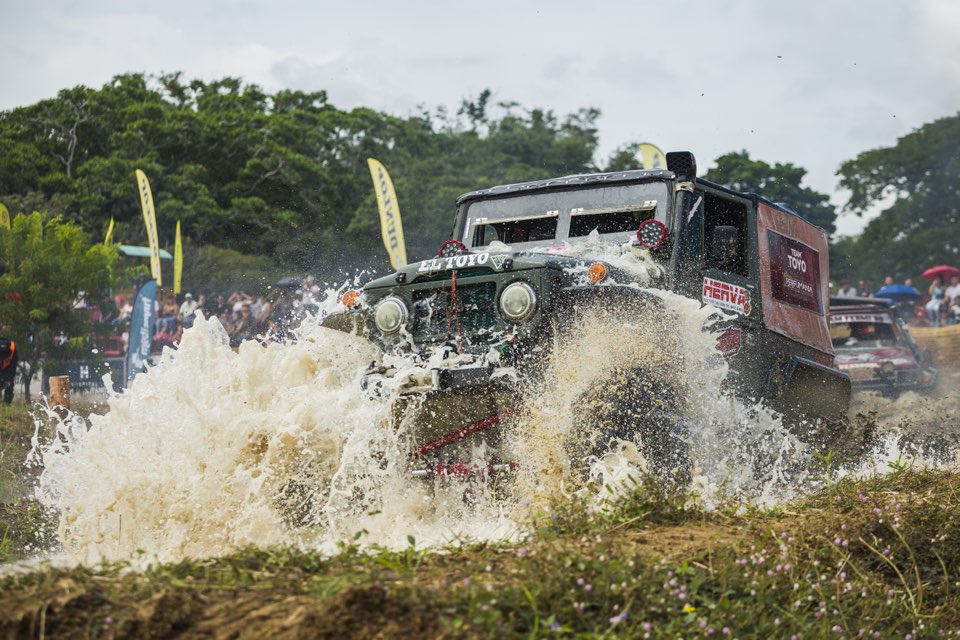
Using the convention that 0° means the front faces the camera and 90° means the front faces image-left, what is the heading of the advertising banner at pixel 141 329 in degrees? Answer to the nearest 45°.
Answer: approximately 0°

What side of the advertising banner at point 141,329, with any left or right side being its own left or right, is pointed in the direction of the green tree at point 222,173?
back

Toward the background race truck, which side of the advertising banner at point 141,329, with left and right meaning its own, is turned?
left

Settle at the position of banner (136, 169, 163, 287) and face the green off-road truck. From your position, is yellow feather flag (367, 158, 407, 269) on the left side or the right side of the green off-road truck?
left
